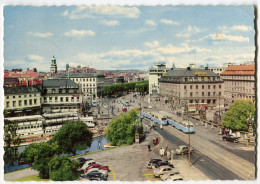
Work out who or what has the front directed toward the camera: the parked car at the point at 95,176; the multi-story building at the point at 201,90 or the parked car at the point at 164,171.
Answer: the multi-story building

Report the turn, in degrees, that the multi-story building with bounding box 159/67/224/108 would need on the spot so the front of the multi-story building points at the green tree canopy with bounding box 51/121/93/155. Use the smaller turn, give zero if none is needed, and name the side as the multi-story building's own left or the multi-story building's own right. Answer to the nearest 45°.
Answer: approximately 45° to the multi-story building's own right

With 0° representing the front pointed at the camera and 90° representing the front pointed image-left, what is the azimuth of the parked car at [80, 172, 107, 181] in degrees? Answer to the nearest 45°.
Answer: approximately 90°

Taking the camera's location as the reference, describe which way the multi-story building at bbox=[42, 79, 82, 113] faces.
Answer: facing the viewer

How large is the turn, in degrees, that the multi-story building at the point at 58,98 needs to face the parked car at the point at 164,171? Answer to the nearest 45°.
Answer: approximately 45° to its left

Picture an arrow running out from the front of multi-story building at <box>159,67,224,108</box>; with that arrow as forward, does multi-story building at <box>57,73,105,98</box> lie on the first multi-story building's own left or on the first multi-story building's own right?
on the first multi-story building's own right

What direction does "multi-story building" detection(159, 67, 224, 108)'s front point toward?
toward the camera
